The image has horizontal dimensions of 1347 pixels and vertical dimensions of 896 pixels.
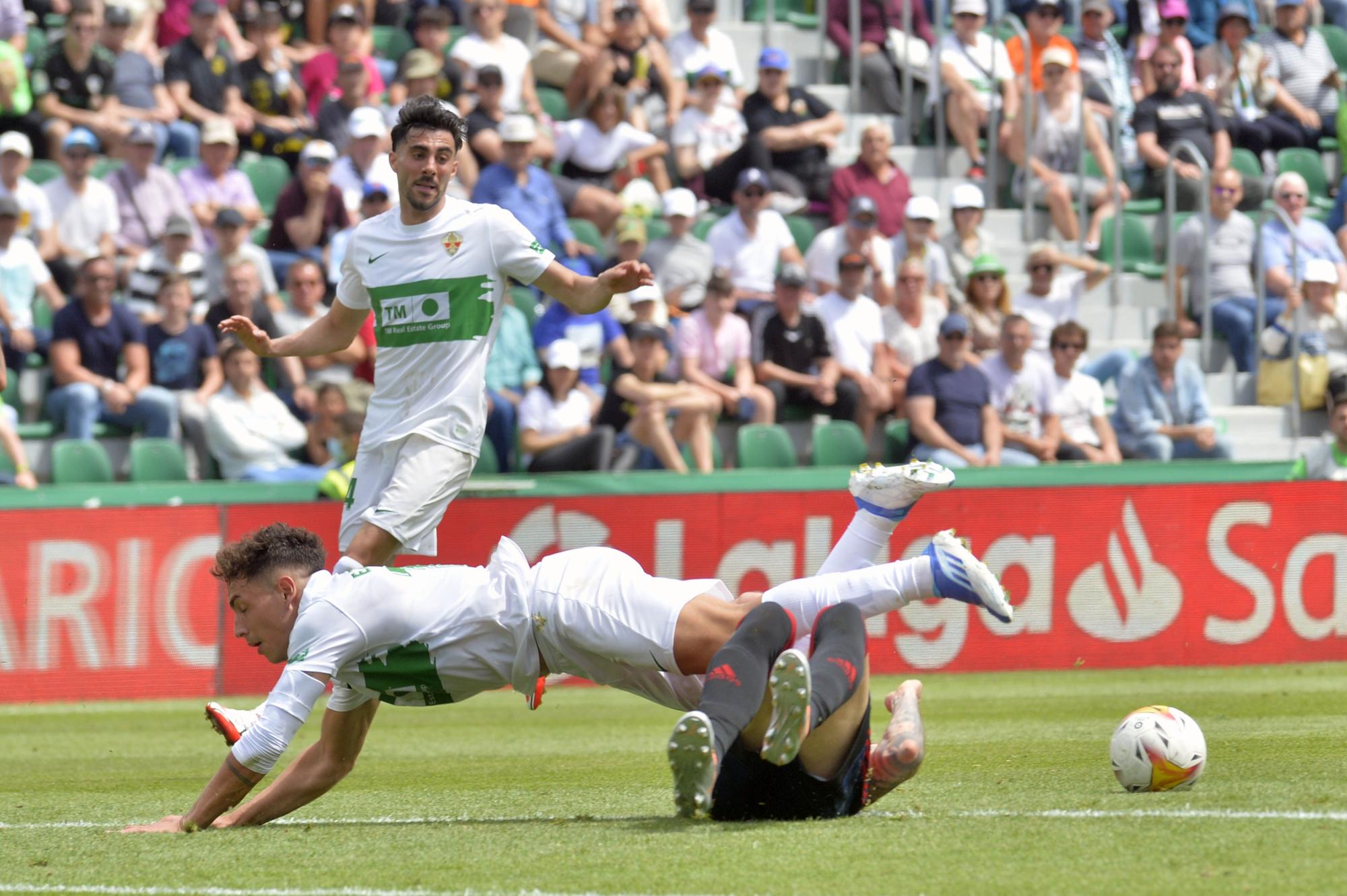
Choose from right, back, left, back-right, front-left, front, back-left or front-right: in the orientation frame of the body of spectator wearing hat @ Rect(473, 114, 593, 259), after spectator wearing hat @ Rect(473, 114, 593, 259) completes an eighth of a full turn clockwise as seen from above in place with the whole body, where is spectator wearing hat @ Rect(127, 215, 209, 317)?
front-right

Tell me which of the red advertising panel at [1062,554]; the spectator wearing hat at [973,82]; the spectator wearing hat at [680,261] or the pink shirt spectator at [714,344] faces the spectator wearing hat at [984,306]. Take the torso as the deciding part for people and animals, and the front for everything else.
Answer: the spectator wearing hat at [973,82]

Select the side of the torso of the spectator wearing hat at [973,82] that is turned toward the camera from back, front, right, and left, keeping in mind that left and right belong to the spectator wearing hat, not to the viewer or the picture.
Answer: front

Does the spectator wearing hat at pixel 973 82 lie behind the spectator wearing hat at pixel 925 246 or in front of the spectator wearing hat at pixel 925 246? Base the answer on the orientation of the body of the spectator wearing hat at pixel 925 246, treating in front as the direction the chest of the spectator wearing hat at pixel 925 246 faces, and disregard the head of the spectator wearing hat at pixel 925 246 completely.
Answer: behind

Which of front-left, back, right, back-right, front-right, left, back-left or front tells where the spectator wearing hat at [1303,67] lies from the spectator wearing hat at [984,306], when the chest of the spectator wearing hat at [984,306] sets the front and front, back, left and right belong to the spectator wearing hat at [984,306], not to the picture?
back-left

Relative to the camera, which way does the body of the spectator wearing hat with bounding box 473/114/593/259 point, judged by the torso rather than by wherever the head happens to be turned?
toward the camera

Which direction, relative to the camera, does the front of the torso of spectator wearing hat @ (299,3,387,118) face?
toward the camera

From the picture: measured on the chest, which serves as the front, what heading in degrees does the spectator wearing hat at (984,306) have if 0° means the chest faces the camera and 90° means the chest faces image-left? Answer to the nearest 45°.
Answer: approximately 0°

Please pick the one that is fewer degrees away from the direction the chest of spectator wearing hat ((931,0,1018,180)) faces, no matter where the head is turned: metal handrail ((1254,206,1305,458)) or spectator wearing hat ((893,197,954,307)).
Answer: the spectator wearing hat

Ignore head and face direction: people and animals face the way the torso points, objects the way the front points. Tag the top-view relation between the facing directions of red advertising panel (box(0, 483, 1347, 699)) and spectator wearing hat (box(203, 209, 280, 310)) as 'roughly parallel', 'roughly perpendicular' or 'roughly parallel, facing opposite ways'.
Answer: roughly parallel

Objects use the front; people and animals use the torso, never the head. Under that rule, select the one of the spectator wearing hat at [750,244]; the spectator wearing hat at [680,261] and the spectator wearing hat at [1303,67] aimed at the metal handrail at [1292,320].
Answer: the spectator wearing hat at [1303,67]

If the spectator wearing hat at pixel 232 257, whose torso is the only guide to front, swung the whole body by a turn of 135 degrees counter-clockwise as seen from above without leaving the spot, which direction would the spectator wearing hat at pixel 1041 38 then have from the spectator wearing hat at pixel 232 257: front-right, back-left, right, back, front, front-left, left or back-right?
front-right

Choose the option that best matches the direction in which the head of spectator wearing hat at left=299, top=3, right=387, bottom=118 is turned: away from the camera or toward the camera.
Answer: toward the camera

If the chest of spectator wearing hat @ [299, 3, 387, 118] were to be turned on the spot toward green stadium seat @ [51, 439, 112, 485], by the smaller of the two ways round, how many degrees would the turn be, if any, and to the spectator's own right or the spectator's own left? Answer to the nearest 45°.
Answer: approximately 45° to the spectator's own right

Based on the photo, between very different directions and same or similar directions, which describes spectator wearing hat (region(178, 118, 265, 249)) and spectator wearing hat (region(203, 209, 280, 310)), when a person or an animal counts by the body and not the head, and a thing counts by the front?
same or similar directions
